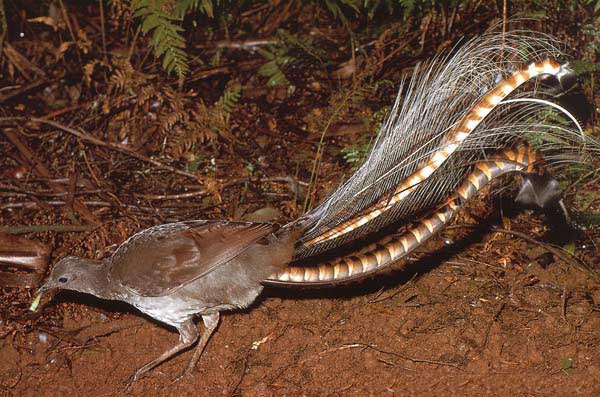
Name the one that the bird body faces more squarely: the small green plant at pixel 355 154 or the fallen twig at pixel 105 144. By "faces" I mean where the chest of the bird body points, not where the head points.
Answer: the fallen twig

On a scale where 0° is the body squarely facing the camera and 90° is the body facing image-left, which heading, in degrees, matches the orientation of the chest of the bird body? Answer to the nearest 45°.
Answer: approximately 90°

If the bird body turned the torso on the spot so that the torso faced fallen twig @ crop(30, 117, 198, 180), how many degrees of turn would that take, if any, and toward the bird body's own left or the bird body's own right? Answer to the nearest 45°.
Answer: approximately 45° to the bird body's own right

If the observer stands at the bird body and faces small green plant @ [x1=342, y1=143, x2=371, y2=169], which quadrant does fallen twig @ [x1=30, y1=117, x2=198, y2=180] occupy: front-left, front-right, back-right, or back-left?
front-left

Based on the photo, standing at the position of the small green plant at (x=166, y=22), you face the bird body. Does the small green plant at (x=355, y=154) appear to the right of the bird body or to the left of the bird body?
left

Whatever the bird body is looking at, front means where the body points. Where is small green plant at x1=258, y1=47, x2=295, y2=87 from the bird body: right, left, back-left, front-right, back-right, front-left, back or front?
right

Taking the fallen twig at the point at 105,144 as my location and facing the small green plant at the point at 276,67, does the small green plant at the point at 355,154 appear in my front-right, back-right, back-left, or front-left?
front-right

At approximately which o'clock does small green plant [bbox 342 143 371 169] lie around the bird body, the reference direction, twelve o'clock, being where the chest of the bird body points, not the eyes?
The small green plant is roughly at 4 o'clock from the bird body.

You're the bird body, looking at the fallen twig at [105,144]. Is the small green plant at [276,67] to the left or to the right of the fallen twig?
right

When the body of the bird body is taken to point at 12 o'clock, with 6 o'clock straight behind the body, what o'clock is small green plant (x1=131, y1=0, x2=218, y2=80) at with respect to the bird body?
The small green plant is roughly at 2 o'clock from the bird body.

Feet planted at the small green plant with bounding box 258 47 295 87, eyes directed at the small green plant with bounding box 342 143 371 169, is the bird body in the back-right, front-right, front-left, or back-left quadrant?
front-right
